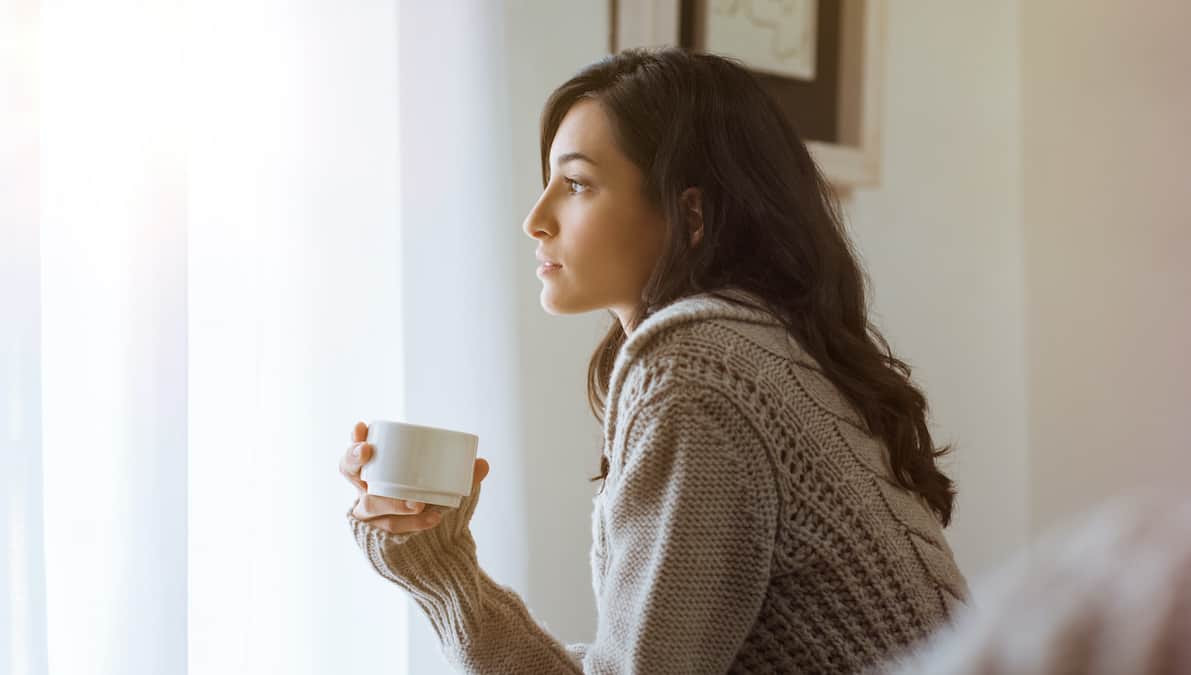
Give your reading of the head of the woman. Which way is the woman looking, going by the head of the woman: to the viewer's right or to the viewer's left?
to the viewer's left

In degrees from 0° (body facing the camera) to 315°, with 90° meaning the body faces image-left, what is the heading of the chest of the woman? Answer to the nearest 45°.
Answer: approximately 90°

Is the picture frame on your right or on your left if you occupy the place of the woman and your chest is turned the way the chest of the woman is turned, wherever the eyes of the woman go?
on your right
